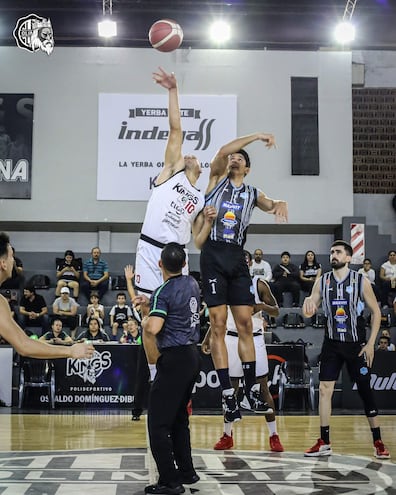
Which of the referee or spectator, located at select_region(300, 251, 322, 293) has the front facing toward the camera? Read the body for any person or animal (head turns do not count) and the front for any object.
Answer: the spectator

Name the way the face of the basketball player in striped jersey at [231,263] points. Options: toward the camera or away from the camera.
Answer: toward the camera

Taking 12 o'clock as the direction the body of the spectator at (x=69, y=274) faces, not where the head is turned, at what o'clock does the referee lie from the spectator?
The referee is roughly at 12 o'clock from the spectator.

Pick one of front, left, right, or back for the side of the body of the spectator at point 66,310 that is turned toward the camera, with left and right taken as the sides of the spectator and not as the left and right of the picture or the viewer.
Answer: front

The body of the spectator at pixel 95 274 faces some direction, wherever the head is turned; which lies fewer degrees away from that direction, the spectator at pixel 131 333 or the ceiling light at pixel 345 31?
the spectator

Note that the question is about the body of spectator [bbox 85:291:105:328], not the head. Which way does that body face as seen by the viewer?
toward the camera

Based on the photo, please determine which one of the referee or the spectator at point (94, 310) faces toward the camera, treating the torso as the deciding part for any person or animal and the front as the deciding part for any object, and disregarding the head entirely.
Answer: the spectator

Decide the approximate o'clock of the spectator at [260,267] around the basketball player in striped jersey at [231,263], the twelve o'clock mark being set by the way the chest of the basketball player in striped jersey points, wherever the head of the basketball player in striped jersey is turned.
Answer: The spectator is roughly at 6 o'clock from the basketball player in striped jersey.

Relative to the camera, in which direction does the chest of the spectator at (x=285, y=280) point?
toward the camera

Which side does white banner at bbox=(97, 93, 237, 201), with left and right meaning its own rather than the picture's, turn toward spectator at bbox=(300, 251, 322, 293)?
left

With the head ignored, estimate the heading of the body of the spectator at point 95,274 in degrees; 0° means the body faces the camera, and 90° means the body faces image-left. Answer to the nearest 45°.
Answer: approximately 0°

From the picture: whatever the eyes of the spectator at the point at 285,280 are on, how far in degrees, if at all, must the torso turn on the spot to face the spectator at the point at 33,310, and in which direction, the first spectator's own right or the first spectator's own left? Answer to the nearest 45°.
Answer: approximately 45° to the first spectator's own right

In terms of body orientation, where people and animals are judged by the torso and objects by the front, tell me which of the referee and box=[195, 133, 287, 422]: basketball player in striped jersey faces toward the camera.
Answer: the basketball player in striped jersey

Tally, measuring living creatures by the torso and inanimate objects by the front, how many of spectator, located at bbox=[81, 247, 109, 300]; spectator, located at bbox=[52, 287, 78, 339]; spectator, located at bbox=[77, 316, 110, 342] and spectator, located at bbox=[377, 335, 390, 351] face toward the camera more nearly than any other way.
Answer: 4

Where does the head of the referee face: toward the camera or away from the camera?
away from the camera

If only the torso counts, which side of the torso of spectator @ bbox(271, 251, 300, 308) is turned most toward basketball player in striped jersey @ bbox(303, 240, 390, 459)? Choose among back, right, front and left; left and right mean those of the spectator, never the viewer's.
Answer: front

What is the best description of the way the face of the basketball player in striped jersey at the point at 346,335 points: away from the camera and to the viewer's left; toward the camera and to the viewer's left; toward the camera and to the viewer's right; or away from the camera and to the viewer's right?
toward the camera and to the viewer's left

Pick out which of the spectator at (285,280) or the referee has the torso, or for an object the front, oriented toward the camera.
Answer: the spectator

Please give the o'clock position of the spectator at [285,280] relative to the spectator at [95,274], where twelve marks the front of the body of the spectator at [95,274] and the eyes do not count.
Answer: the spectator at [285,280] is roughly at 9 o'clock from the spectator at [95,274].

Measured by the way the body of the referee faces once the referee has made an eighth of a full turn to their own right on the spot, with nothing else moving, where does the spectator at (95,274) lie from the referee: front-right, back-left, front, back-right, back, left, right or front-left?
front
